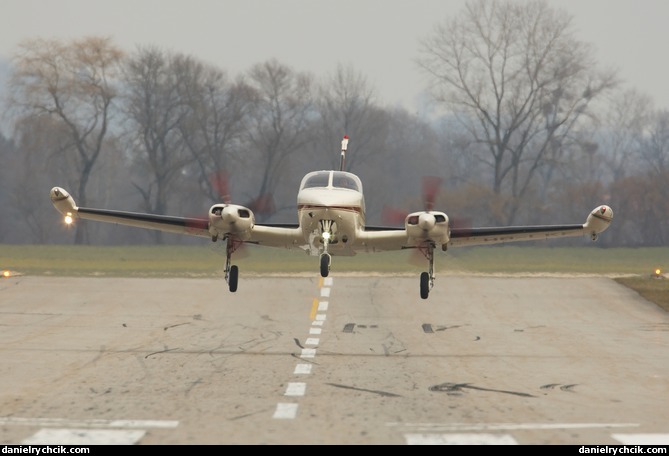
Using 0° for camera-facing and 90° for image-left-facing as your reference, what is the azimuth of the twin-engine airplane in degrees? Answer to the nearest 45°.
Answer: approximately 0°
